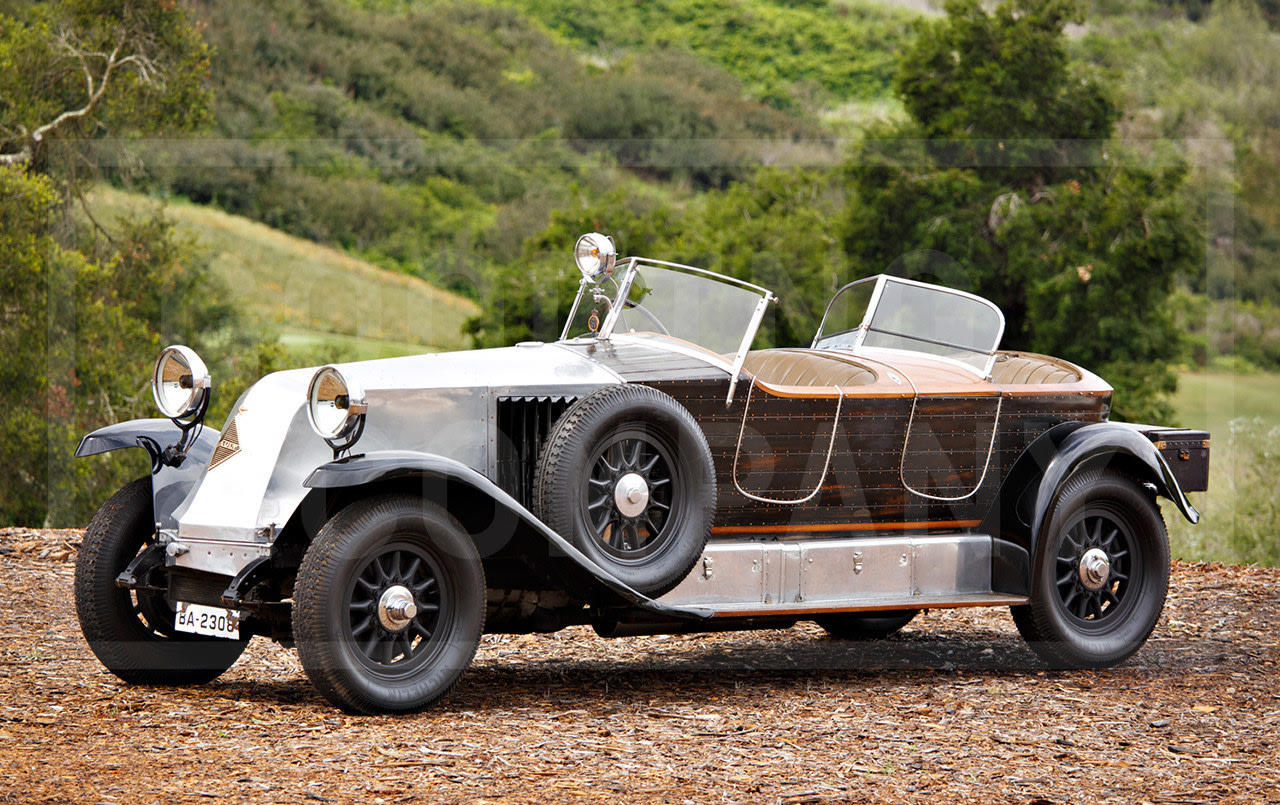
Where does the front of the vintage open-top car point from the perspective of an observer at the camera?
facing the viewer and to the left of the viewer

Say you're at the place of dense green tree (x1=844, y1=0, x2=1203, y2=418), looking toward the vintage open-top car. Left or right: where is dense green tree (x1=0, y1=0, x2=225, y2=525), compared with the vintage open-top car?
right

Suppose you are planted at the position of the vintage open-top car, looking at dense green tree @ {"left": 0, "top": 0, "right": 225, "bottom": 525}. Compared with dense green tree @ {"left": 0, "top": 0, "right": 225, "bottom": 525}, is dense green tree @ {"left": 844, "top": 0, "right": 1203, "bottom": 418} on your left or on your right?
right

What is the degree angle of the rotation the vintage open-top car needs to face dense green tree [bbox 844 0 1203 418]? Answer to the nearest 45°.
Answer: approximately 135° to its right

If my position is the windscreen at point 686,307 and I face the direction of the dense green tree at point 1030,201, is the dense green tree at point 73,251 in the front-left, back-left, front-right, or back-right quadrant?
front-left

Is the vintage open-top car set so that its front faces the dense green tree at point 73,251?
no
